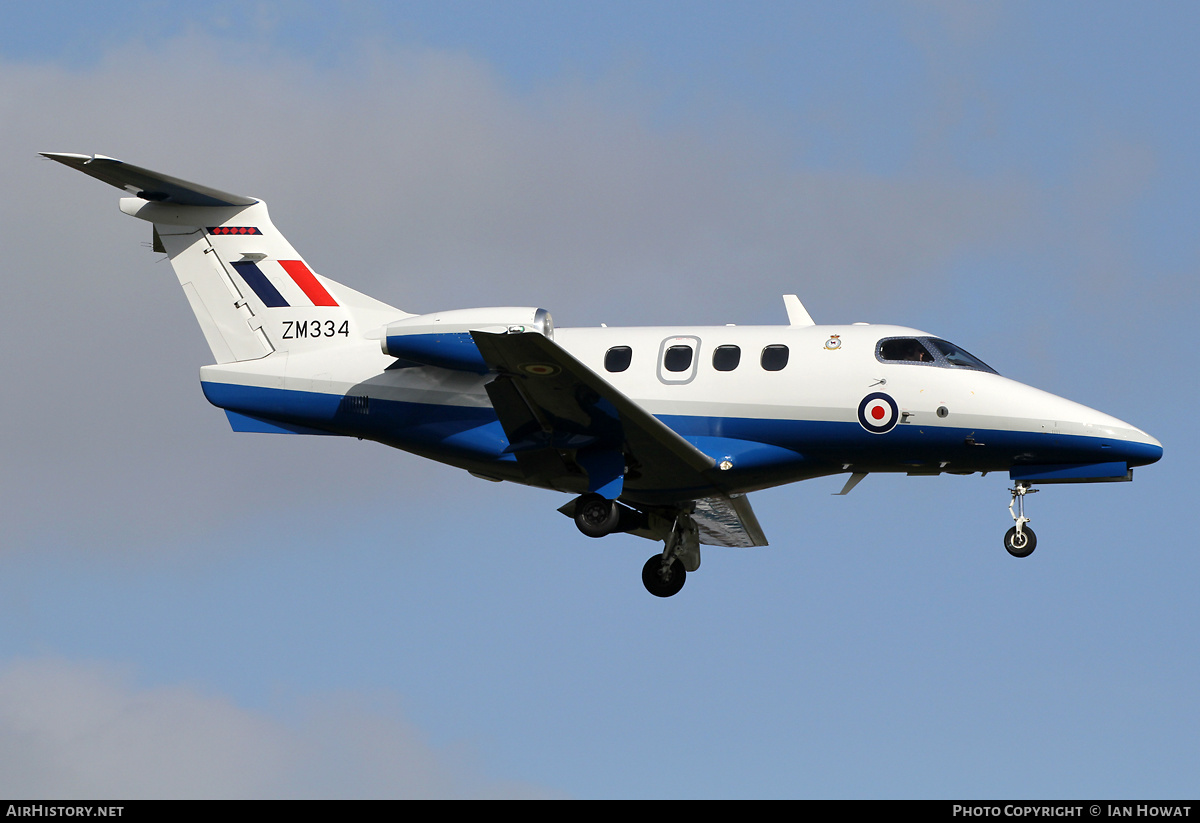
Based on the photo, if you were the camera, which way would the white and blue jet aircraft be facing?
facing to the right of the viewer
